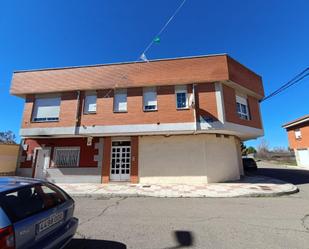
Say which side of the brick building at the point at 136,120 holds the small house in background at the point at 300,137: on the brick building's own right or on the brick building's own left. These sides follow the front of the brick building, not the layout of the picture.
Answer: on the brick building's own left

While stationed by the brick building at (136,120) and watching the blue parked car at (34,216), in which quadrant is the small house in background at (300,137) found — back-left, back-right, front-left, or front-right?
back-left

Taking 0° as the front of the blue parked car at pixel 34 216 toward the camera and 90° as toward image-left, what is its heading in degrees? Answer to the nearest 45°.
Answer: approximately 135°

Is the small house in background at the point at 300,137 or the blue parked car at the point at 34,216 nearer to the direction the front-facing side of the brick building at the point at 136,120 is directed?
the blue parked car

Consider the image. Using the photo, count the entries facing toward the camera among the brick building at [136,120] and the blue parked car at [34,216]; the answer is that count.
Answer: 1

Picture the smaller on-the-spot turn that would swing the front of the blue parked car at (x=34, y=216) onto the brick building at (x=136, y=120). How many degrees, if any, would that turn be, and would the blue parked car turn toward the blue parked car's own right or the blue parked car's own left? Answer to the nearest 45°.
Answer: approximately 90° to the blue parked car's own right

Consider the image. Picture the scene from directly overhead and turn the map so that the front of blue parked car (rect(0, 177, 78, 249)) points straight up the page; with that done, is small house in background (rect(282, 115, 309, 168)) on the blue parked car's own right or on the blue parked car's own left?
on the blue parked car's own right

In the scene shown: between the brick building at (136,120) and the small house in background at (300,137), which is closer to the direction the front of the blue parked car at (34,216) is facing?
the brick building
